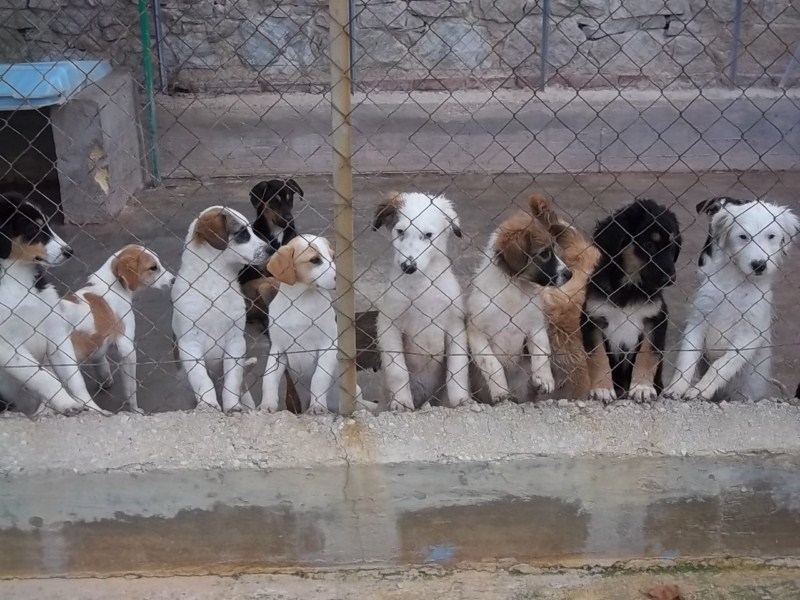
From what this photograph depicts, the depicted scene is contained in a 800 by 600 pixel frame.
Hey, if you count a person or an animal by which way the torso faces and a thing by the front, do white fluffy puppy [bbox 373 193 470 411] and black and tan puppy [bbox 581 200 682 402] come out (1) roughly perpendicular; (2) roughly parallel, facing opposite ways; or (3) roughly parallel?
roughly parallel

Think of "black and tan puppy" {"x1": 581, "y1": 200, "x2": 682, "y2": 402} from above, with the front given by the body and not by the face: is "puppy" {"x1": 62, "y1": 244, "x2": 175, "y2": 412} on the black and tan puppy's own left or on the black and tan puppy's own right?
on the black and tan puppy's own right

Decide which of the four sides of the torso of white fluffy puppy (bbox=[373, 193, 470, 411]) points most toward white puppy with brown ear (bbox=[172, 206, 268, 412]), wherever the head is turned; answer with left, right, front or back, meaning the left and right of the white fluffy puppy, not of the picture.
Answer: right

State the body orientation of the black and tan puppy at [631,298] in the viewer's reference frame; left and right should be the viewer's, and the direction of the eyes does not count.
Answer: facing the viewer

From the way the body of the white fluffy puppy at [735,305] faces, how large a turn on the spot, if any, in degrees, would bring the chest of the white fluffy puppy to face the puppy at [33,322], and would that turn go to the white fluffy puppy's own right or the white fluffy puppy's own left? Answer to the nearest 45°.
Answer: approximately 90° to the white fluffy puppy's own right

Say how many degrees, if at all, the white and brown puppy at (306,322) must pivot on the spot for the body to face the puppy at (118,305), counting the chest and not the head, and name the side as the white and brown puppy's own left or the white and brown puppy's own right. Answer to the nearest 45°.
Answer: approximately 135° to the white and brown puppy's own right

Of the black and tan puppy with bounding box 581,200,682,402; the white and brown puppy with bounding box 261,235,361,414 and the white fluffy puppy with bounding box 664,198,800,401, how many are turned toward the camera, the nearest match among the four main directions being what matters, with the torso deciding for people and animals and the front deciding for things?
3

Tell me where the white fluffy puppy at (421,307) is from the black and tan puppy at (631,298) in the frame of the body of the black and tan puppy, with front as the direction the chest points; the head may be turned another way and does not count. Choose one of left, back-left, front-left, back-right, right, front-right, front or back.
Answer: right

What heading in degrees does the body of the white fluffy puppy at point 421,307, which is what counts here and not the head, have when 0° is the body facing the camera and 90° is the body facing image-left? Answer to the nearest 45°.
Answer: approximately 0°

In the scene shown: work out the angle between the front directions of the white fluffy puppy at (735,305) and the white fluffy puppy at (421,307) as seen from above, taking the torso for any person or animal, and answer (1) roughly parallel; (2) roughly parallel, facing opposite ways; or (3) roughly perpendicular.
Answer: roughly parallel

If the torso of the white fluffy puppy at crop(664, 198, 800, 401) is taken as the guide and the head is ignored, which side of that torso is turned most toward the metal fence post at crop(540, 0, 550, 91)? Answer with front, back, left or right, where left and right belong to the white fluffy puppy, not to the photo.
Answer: back

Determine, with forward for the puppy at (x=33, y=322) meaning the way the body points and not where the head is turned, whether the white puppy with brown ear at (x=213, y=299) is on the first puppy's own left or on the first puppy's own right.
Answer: on the first puppy's own left
